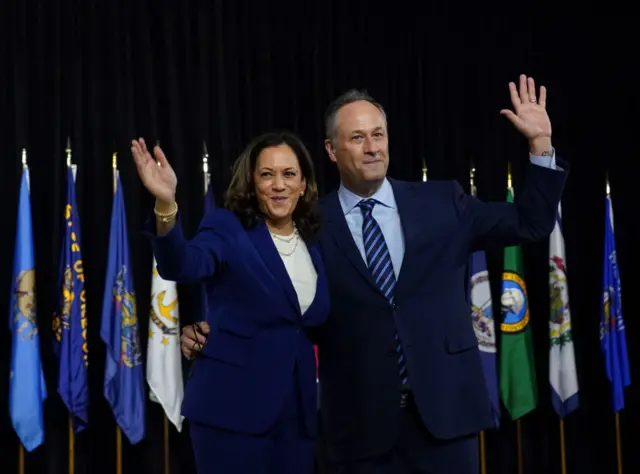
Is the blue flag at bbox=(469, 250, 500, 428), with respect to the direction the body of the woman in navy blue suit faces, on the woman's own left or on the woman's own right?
on the woman's own left

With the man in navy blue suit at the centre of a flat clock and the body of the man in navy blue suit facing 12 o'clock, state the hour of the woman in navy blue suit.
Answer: The woman in navy blue suit is roughly at 2 o'clock from the man in navy blue suit.

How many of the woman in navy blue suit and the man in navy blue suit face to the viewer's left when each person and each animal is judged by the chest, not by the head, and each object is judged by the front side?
0

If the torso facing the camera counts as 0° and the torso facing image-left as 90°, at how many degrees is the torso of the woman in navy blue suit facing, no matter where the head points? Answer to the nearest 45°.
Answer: approximately 315°

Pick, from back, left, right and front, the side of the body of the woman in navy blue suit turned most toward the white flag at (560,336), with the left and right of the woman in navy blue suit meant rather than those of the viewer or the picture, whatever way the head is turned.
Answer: left

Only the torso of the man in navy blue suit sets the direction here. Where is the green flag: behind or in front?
behind

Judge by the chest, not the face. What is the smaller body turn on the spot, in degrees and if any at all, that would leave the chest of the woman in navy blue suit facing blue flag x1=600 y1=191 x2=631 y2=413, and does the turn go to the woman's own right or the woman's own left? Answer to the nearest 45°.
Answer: approximately 90° to the woman's own left

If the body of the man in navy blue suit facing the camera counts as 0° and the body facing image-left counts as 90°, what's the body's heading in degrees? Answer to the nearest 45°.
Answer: approximately 0°

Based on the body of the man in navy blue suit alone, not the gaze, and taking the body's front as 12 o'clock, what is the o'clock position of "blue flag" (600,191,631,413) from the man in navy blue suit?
The blue flag is roughly at 7 o'clock from the man in navy blue suit.

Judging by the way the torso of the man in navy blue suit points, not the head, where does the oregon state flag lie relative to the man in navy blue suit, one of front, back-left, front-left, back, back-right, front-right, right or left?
back-right

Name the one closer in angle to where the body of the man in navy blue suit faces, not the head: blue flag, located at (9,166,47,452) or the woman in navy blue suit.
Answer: the woman in navy blue suit

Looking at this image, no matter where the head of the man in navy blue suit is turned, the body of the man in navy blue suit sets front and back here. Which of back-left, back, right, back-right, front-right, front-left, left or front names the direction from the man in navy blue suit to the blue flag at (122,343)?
back-right
